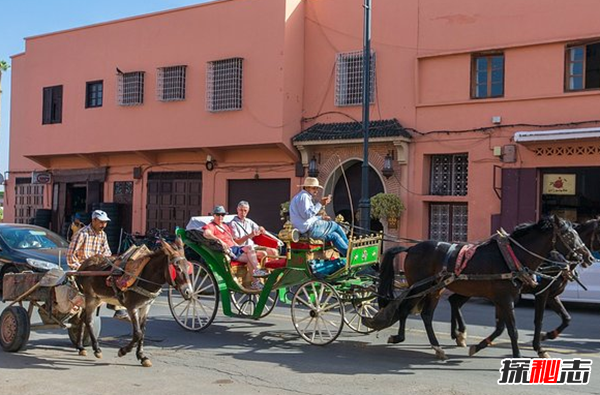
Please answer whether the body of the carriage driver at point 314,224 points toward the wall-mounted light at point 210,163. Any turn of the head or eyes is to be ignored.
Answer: no

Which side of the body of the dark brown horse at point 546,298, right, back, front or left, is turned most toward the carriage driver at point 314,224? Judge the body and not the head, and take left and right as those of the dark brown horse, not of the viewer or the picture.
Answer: back

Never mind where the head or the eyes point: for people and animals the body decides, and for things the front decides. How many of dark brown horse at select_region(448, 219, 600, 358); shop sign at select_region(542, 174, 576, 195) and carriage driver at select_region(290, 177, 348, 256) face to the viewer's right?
2

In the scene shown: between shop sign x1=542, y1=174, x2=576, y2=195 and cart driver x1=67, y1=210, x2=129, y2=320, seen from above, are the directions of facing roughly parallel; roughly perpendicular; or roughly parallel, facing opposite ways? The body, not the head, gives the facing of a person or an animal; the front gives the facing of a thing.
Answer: roughly perpendicular

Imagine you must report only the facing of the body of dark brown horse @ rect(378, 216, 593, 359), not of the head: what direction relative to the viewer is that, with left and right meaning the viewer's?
facing to the right of the viewer

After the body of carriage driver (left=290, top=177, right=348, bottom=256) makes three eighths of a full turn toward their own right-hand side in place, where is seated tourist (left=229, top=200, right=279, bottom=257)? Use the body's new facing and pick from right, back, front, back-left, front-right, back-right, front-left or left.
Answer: right

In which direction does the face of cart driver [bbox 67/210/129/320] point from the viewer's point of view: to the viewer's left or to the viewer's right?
to the viewer's right

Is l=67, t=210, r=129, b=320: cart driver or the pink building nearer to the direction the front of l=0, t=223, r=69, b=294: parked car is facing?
the cart driver

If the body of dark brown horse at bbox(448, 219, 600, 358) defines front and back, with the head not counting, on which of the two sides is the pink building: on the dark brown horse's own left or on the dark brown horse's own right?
on the dark brown horse's own left

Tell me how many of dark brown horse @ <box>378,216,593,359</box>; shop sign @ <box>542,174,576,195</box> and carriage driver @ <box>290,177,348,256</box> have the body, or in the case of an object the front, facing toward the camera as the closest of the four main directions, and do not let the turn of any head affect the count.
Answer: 1

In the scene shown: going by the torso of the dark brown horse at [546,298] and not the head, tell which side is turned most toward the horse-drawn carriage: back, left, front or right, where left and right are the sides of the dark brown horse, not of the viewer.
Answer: back

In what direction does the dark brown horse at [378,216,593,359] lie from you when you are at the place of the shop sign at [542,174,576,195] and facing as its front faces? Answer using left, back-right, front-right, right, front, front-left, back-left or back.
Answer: front

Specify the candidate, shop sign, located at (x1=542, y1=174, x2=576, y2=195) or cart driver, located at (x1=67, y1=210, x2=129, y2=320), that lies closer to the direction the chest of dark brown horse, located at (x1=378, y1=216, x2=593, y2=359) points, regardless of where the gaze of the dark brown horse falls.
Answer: the shop sign

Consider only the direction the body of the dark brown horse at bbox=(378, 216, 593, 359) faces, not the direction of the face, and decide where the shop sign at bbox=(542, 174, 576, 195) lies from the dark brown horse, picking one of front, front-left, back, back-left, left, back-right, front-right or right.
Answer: left

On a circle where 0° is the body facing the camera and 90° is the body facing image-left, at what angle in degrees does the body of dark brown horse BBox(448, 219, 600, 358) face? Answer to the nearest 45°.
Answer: approximately 270°

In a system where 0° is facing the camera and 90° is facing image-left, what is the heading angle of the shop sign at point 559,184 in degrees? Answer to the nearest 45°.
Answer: approximately 0°

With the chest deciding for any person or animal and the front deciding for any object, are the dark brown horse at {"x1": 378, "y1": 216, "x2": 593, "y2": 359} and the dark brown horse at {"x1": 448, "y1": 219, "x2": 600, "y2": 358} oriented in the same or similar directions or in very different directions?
same or similar directions

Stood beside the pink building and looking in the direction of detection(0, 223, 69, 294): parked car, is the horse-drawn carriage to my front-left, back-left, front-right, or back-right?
front-left
